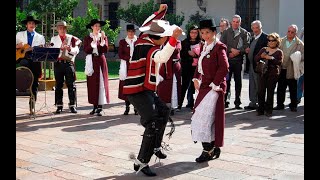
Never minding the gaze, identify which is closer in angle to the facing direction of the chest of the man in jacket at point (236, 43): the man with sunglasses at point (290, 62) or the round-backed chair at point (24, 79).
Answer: the round-backed chair

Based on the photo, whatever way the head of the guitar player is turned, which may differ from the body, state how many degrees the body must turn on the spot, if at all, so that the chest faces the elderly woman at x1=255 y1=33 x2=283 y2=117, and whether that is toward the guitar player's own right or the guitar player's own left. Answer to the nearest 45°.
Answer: approximately 90° to the guitar player's own left

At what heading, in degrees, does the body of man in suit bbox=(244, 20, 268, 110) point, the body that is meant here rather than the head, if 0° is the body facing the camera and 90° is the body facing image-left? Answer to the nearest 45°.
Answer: approximately 45°

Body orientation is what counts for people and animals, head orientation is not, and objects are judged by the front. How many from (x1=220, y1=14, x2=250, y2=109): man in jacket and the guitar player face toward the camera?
2

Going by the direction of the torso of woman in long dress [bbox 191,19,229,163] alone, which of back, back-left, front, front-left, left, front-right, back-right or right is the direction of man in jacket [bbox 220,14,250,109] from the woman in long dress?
back-right

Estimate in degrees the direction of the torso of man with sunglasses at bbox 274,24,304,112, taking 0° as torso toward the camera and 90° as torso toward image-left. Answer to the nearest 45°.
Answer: approximately 45°

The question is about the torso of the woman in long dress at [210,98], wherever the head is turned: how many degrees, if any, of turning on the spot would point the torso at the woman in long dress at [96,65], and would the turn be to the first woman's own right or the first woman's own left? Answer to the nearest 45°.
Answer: approximately 90° to the first woman's own right

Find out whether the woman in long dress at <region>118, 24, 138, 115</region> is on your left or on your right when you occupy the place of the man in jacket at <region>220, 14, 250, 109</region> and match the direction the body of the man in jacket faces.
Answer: on your right

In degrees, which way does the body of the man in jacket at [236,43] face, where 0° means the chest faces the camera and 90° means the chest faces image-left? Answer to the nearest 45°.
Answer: approximately 0°

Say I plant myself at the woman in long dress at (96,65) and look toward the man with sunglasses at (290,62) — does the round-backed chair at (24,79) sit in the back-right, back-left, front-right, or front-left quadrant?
back-right
